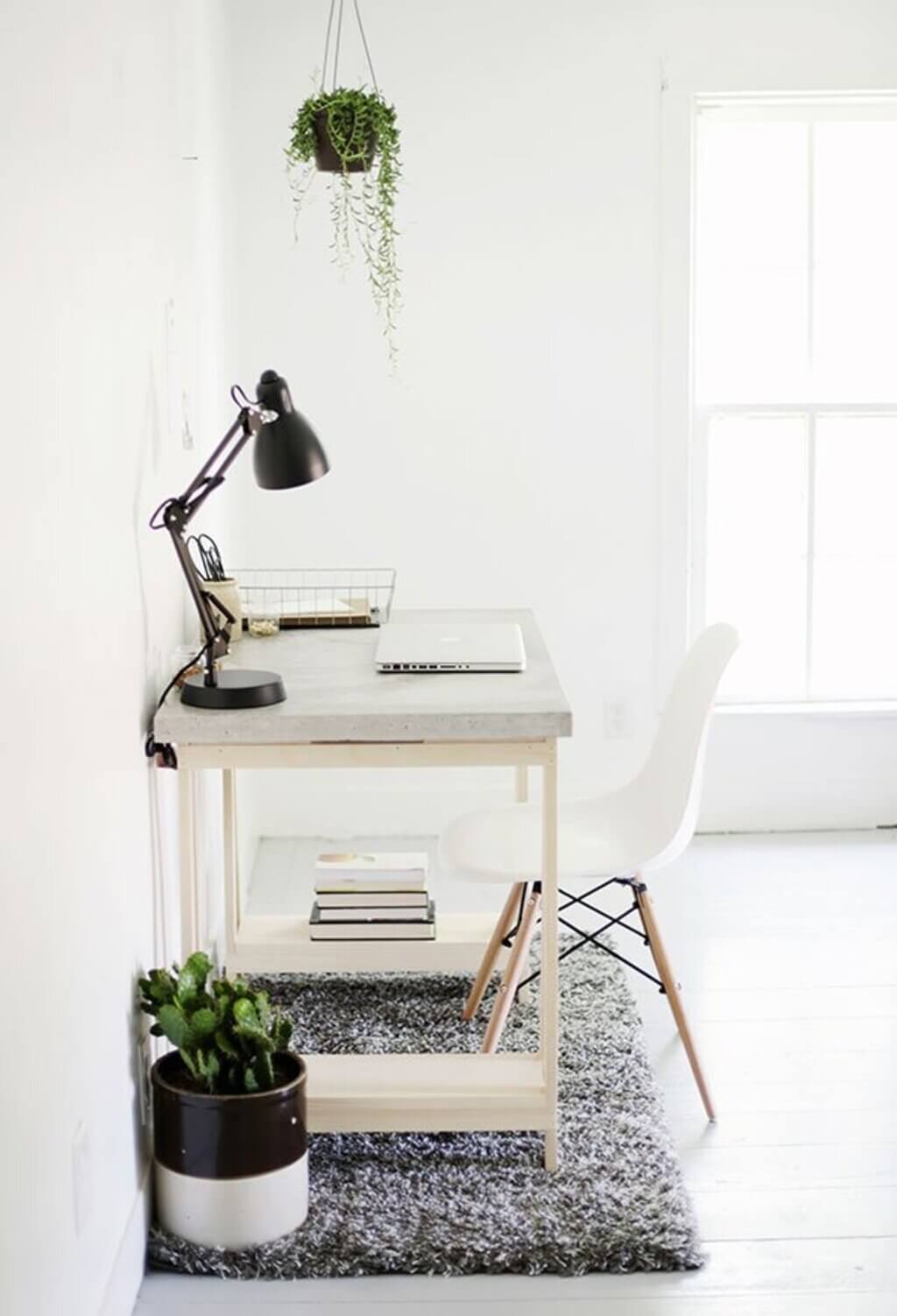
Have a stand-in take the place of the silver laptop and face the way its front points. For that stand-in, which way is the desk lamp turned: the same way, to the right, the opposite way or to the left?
the same way

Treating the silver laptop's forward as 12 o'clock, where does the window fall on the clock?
The window is roughly at 10 o'clock from the silver laptop.

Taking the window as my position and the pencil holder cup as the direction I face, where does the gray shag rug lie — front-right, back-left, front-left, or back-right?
front-left

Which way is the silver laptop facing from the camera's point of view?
to the viewer's right

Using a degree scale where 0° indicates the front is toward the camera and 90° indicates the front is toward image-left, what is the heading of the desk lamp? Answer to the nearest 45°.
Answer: approximately 270°

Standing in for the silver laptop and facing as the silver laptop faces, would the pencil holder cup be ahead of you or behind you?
behind

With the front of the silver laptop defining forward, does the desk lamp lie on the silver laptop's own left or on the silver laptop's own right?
on the silver laptop's own right
